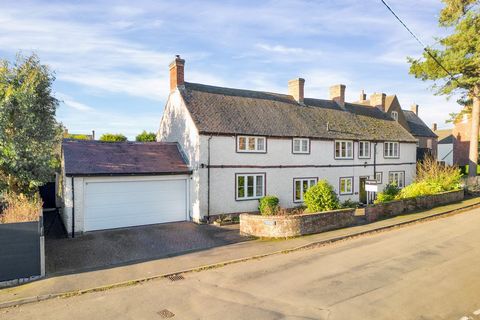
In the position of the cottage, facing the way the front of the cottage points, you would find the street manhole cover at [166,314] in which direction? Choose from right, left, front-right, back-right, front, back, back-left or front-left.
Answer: front-right

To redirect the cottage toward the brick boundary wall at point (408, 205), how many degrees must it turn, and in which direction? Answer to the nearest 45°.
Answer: approximately 45° to its left

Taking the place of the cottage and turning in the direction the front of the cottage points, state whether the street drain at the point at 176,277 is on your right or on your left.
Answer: on your right

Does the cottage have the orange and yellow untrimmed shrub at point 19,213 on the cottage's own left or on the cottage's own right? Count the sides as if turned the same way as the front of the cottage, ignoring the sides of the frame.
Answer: on the cottage's own right

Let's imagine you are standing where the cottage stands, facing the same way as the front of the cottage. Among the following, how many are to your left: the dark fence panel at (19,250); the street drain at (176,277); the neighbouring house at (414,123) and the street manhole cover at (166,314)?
1

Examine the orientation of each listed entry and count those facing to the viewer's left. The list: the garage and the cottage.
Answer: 0

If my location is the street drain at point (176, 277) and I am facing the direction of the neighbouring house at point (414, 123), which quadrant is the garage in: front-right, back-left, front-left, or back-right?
front-left

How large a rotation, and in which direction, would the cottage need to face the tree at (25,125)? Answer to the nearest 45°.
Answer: approximately 90° to its right

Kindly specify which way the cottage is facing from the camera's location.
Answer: facing the viewer and to the right of the viewer

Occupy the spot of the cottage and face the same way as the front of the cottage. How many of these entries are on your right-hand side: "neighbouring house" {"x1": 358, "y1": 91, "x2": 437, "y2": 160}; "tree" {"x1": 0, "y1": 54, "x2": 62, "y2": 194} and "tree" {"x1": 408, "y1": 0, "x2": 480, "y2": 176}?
1

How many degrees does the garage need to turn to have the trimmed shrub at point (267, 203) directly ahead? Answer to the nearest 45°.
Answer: approximately 45° to its left

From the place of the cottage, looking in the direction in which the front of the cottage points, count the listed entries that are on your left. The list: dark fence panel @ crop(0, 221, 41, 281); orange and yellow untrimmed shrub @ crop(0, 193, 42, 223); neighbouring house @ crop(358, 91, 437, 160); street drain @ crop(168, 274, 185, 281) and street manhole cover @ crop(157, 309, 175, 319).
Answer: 1
